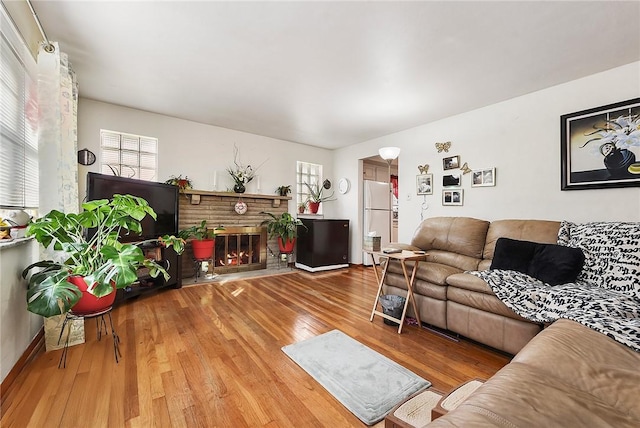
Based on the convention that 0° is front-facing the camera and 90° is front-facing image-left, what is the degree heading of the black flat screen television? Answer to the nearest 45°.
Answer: approximately 315°

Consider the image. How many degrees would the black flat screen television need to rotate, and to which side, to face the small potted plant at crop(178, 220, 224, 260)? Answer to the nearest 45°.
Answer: approximately 90° to its left

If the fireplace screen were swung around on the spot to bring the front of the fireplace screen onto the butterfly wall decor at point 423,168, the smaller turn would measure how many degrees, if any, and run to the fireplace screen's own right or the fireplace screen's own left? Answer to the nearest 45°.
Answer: approximately 45° to the fireplace screen's own left

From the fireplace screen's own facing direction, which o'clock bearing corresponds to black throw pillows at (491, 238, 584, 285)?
The black throw pillows is roughly at 11 o'clock from the fireplace screen.

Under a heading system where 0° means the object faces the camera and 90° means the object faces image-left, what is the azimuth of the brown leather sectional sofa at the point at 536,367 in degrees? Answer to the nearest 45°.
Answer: approximately 45°

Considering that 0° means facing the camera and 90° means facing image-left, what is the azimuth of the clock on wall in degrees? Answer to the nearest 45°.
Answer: approximately 45°
